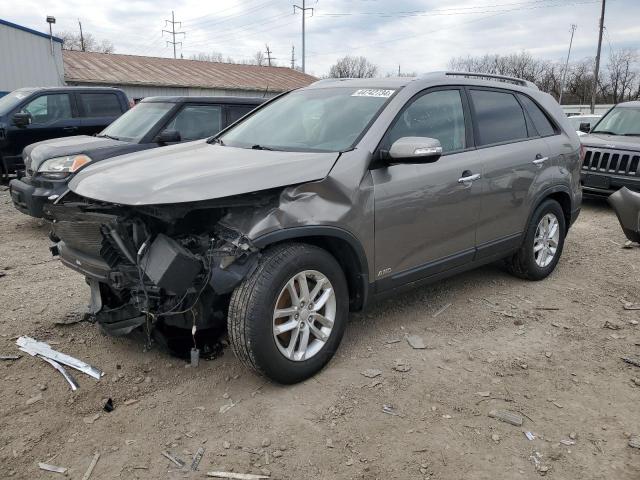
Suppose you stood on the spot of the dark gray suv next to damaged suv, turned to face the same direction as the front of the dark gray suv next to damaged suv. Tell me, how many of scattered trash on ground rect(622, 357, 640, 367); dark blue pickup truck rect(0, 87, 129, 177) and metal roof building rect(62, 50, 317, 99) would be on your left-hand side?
1

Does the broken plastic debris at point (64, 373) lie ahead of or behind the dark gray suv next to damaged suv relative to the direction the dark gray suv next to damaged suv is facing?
ahead

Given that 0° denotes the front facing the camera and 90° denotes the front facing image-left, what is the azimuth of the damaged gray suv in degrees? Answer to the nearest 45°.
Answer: approximately 45°

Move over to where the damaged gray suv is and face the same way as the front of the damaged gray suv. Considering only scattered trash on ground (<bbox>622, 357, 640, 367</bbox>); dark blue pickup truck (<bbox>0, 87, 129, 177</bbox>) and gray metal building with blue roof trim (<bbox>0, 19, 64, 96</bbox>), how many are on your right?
2

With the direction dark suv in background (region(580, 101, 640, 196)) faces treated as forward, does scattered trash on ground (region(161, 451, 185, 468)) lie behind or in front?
in front

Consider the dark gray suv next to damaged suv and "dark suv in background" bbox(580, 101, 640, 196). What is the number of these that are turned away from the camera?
0

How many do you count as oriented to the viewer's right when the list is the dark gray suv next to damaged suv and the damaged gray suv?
0

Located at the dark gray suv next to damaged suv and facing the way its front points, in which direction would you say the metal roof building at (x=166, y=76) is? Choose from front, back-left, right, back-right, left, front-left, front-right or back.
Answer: back-right

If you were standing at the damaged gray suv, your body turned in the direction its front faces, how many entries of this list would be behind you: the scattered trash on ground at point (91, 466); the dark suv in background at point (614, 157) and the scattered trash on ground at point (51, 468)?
1
